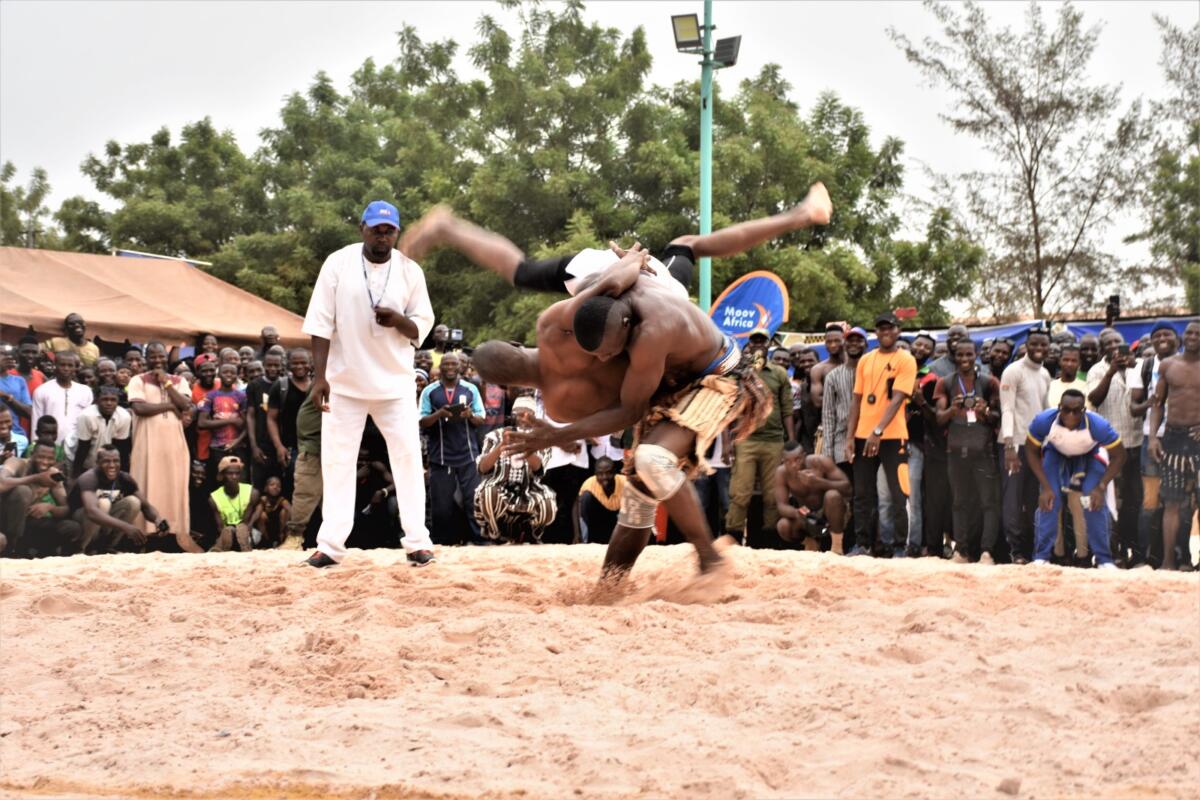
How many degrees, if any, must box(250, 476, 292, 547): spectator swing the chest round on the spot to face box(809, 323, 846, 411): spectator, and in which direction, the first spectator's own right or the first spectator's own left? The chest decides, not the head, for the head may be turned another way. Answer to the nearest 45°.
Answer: approximately 90° to the first spectator's own left

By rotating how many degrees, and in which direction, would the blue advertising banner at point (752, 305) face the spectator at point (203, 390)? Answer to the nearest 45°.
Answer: approximately 45° to its right

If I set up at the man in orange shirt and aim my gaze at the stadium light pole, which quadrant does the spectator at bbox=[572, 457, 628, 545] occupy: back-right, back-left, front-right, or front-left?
front-left

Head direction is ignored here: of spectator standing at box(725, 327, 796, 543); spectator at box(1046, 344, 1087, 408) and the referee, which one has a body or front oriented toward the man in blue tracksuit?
the spectator

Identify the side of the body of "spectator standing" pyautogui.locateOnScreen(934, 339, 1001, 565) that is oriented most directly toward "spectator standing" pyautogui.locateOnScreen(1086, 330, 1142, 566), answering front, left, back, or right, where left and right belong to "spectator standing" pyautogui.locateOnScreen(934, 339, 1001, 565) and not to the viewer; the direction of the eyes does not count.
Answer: left

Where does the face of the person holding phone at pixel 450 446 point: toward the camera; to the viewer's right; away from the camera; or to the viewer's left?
toward the camera

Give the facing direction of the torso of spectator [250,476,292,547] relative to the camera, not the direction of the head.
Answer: toward the camera

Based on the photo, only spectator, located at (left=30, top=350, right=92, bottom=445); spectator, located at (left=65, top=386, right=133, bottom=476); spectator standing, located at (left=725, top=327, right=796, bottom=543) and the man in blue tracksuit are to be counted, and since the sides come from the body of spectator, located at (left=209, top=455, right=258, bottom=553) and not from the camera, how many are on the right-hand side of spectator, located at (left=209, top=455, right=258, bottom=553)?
2

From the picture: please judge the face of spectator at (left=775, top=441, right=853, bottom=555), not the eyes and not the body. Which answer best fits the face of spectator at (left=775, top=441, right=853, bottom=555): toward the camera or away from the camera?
toward the camera

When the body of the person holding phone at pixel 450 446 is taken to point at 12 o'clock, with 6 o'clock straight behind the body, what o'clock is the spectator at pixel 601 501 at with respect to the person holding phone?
The spectator is roughly at 9 o'clock from the person holding phone.

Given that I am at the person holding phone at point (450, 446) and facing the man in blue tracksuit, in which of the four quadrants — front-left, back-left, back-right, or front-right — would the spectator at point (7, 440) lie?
back-right

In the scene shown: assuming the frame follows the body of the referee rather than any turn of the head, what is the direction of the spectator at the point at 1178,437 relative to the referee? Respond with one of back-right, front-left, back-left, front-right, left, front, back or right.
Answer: left

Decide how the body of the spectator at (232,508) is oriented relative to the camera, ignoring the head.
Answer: toward the camera

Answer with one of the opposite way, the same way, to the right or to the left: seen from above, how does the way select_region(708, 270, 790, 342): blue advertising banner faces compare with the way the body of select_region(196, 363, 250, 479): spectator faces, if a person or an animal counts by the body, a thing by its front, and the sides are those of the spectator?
the same way

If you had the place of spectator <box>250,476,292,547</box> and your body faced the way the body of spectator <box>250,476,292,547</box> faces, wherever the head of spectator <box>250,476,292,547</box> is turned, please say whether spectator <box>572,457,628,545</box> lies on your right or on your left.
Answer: on your left

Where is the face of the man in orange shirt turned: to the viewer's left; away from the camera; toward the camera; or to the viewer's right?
toward the camera

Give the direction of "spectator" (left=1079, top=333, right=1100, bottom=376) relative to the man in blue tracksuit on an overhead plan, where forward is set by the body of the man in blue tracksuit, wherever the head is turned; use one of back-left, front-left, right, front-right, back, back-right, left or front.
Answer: back

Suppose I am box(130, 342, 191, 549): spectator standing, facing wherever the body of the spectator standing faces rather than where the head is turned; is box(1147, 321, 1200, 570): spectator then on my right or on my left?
on my left
